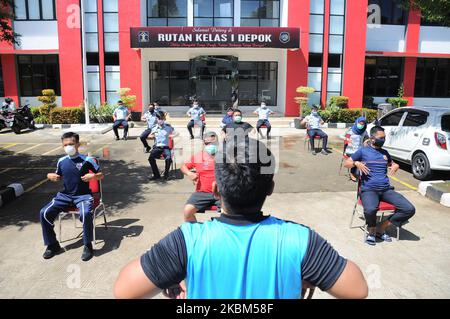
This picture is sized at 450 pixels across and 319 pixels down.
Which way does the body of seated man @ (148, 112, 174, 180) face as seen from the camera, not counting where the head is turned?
toward the camera

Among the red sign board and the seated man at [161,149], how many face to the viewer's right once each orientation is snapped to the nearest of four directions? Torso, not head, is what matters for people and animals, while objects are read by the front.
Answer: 0

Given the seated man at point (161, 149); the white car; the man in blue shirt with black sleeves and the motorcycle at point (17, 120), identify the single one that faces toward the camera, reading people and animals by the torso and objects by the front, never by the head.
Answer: the seated man

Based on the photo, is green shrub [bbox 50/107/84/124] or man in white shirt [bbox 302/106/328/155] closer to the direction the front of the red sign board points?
the man in white shirt

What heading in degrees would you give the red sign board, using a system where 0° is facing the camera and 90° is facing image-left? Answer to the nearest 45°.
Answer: approximately 0°

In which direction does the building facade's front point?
toward the camera

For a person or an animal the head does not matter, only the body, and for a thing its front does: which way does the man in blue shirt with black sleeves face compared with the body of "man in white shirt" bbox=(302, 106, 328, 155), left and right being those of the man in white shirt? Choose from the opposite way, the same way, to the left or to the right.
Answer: the opposite way

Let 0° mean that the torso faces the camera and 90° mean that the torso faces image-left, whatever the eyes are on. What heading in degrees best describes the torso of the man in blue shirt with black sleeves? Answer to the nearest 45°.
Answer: approximately 180°
